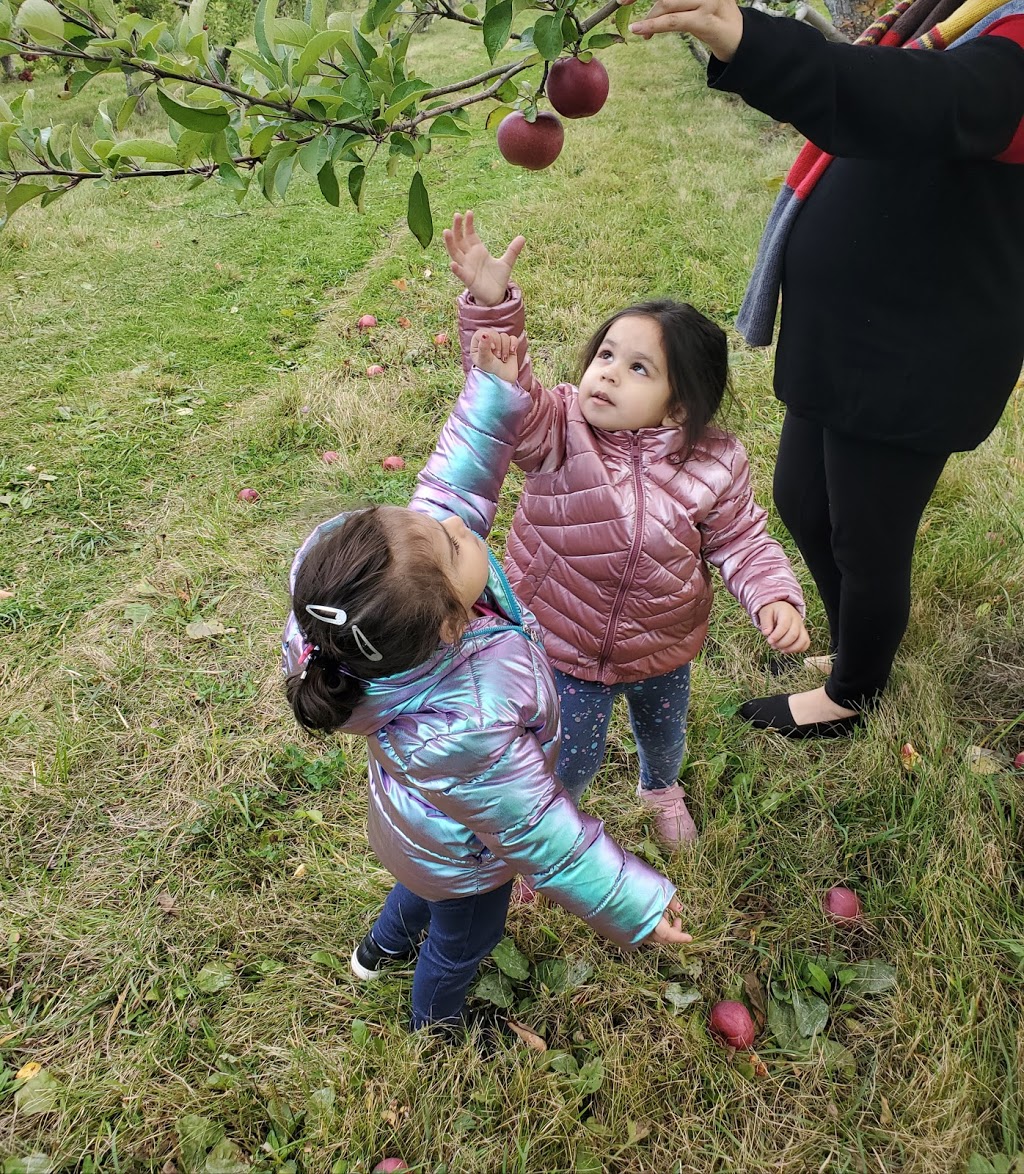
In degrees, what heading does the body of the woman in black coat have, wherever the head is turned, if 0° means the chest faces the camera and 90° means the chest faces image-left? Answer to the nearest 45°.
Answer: approximately 90°

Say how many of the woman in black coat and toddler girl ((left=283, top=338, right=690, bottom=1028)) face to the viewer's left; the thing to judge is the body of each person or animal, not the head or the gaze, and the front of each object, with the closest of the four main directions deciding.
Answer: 1

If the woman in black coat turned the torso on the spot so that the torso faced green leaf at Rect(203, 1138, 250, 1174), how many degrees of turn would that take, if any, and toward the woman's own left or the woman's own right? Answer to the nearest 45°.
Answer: approximately 45° to the woman's own left

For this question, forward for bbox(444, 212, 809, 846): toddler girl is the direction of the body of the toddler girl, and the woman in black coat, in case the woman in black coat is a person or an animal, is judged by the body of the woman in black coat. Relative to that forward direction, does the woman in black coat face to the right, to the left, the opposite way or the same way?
to the right

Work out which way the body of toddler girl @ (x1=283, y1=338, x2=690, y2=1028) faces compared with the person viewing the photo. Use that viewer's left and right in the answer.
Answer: facing to the right of the viewer

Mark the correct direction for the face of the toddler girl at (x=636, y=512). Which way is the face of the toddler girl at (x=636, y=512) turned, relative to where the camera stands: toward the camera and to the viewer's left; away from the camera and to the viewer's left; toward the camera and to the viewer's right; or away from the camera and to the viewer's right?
toward the camera and to the viewer's left

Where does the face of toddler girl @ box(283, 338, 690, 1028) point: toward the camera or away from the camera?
away from the camera

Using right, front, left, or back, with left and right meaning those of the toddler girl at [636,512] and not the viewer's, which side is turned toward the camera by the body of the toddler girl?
front
